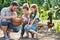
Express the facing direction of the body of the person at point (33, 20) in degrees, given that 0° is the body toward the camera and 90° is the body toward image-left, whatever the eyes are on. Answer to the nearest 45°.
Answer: approximately 45°

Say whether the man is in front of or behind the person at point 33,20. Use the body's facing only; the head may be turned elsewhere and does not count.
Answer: in front
